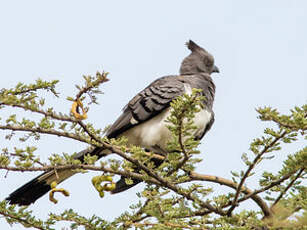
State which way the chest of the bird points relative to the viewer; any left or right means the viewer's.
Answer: facing to the right of the viewer

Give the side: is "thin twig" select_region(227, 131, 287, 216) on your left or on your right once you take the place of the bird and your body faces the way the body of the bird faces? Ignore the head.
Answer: on your right

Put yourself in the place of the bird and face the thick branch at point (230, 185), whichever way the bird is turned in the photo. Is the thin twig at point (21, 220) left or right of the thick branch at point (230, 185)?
right
